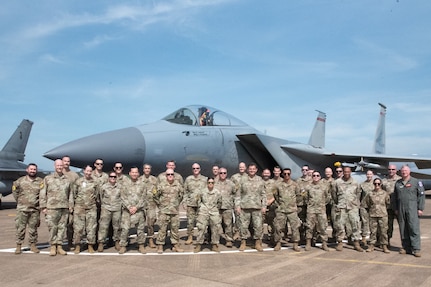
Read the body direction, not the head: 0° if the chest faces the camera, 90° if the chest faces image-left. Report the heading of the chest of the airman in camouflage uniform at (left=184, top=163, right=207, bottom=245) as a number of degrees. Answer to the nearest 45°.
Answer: approximately 0°

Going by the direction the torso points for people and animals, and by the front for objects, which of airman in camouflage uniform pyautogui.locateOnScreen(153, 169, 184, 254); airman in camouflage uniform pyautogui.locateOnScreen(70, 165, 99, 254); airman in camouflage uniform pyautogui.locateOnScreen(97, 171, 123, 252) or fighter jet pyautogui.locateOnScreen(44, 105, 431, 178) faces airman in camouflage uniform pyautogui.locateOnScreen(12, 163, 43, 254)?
the fighter jet

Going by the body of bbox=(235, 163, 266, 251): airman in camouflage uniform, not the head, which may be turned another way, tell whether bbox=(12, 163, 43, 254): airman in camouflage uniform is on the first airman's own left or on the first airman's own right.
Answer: on the first airman's own right

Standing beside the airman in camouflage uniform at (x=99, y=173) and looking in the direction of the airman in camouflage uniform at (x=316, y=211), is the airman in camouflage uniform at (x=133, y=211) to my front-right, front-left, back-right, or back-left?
front-right

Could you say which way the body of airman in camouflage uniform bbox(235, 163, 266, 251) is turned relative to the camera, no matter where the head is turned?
toward the camera

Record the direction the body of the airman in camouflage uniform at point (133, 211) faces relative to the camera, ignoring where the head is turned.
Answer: toward the camera

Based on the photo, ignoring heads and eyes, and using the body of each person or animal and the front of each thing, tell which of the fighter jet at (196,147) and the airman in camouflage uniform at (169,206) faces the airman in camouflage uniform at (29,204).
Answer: the fighter jet

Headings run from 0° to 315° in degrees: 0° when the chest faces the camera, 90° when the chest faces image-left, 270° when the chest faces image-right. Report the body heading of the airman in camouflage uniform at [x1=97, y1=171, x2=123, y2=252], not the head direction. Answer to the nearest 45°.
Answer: approximately 0°

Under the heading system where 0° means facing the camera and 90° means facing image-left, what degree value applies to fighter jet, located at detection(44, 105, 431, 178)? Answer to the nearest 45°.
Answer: approximately 45°

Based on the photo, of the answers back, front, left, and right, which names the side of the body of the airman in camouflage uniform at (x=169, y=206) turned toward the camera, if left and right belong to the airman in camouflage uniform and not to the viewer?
front

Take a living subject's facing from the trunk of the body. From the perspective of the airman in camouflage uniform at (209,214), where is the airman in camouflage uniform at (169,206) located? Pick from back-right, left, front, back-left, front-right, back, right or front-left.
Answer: right

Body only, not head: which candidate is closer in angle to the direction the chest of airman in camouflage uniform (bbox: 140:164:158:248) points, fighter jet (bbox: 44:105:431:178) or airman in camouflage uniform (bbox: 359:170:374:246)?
the airman in camouflage uniform

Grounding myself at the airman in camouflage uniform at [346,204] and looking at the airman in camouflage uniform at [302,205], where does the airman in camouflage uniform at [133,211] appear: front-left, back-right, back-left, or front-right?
front-left

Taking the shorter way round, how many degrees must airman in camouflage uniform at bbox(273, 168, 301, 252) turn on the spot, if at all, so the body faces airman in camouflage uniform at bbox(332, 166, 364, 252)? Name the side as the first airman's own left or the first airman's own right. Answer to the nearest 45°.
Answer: approximately 90° to the first airman's own left

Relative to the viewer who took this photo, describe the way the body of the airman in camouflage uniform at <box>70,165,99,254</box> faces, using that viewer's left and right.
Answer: facing the viewer

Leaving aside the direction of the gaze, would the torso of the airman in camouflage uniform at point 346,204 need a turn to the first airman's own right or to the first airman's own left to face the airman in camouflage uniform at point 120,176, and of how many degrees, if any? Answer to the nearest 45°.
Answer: approximately 90° to the first airman's own right
